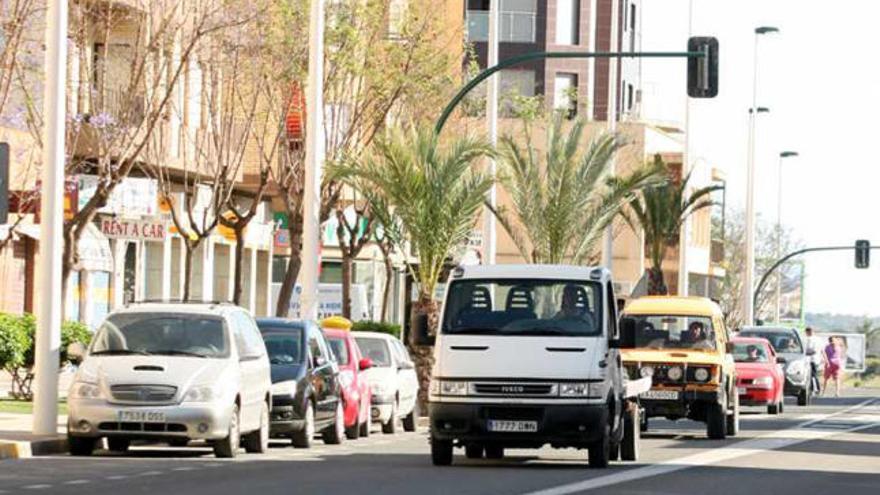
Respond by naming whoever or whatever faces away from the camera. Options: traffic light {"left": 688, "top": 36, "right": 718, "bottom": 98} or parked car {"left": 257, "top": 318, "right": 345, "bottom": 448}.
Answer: the traffic light

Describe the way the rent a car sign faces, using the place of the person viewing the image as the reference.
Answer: facing the viewer and to the right of the viewer

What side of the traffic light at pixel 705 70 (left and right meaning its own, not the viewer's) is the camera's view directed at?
back

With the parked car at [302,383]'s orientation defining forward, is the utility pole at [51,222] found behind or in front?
in front

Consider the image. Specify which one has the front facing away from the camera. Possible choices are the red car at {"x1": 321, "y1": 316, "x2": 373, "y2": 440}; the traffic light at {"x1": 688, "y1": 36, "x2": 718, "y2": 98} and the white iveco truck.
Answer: the traffic light

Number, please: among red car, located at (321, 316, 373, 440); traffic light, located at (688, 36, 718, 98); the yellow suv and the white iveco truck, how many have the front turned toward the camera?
3

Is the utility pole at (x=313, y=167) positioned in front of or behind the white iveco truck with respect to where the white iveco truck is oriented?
behind

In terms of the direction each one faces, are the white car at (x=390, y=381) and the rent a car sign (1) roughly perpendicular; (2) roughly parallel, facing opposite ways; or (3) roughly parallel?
roughly perpendicular

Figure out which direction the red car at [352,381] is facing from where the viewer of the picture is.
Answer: facing the viewer

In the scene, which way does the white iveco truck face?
toward the camera

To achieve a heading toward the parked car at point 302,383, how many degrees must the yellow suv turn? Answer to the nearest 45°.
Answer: approximately 45° to its right

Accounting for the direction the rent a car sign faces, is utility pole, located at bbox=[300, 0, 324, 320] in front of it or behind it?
in front
